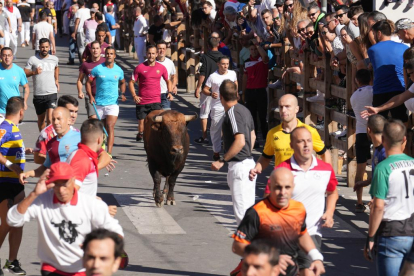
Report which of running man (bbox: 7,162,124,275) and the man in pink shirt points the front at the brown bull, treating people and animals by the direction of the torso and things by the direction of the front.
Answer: the man in pink shirt

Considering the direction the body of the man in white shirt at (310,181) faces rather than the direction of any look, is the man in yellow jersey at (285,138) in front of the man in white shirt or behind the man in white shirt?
behind

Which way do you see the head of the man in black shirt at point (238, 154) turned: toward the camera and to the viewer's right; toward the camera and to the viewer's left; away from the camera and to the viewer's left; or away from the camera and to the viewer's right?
away from the camera and to the viewer's left

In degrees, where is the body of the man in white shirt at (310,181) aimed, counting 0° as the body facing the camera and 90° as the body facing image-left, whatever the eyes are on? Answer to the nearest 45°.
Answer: approximately 0°

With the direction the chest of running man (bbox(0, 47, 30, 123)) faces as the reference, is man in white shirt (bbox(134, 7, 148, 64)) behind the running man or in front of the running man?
behind

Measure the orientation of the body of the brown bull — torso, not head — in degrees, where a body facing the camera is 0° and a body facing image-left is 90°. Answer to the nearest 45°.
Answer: approximately 0°
